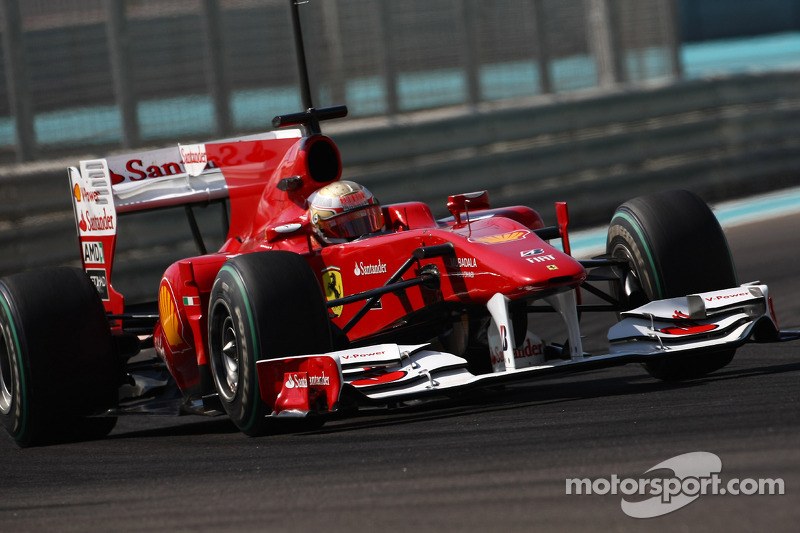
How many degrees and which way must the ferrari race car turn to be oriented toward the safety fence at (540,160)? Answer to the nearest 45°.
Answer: approximately 135° to its left

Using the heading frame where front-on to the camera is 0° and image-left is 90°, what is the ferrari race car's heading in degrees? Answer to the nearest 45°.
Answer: approximately 315°

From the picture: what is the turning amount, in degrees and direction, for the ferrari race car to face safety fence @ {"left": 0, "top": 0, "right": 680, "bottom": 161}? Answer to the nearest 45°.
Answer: approximately 135° to its left
